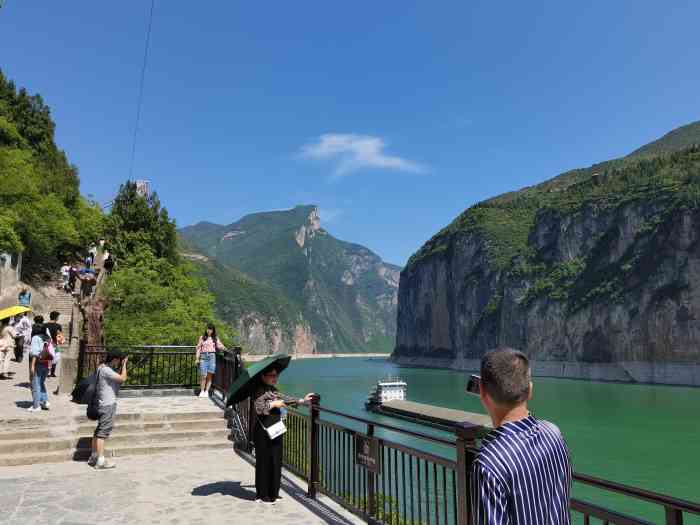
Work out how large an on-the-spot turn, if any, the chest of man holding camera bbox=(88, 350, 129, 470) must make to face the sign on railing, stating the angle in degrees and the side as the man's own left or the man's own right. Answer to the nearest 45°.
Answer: approximately 45° to the man's own right

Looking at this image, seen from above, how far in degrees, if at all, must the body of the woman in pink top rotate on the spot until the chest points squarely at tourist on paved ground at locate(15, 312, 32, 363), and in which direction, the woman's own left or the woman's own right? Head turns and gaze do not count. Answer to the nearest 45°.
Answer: approximately 135° to the woman's own right

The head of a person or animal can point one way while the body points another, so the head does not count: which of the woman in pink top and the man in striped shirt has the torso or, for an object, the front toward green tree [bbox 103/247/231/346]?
the man in striped shirt

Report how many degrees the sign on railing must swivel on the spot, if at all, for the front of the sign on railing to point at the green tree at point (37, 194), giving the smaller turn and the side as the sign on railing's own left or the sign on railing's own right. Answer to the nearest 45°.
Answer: approximately 90° to the sign on railing's own right

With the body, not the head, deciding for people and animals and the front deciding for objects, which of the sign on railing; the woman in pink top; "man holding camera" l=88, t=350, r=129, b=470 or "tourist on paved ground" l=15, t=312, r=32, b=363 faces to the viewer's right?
the man holding camera

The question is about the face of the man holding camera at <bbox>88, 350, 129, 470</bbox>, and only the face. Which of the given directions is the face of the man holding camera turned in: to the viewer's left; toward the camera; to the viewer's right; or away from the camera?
to the viewer's right

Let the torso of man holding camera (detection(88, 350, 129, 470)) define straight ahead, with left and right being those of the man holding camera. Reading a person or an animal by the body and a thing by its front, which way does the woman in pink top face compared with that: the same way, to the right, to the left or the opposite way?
to the right

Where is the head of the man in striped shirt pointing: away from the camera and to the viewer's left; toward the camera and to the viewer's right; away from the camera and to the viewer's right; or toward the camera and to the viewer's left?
away from the camera and to the viewer's left

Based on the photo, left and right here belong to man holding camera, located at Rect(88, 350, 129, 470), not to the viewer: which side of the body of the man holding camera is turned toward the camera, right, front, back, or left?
right

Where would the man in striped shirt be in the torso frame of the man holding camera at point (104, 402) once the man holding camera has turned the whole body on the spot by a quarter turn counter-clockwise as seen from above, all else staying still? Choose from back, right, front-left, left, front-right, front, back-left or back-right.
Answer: back

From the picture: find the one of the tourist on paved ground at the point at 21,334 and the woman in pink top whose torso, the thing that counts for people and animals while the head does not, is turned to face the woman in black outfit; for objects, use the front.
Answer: the woman in pink top

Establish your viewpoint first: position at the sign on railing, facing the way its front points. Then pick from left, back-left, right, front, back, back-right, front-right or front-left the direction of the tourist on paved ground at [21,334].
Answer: right
